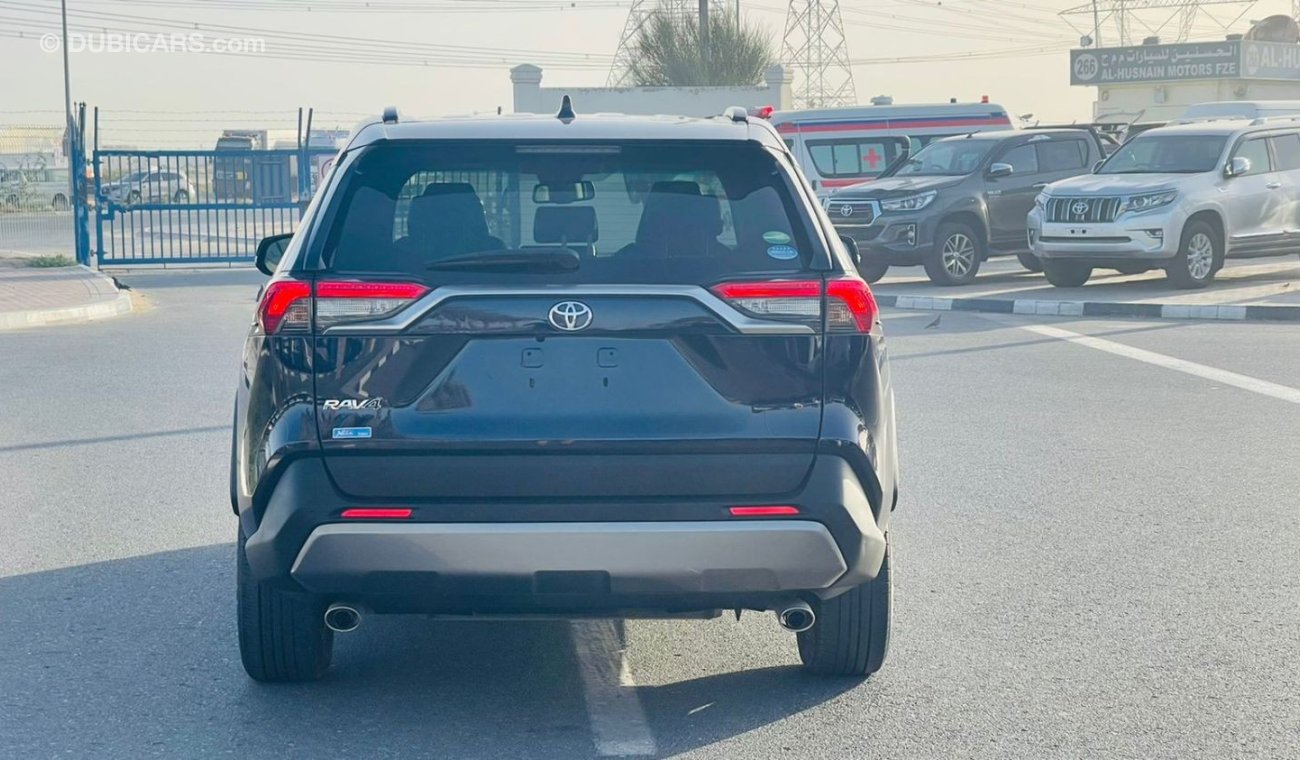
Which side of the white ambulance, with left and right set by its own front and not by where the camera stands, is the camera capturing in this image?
right

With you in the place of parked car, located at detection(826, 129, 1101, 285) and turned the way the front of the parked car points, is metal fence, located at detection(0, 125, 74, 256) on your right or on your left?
on your right

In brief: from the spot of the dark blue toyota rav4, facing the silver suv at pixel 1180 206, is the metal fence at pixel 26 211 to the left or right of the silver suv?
left

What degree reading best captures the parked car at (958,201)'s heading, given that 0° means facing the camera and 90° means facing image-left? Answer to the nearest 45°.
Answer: approximately 45°

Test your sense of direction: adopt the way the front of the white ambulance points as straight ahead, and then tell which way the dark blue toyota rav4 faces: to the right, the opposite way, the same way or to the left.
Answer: to the left

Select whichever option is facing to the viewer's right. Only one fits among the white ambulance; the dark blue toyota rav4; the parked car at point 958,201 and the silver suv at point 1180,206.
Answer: the white ambulance

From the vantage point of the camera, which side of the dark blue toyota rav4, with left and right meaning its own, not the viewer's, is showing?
back
